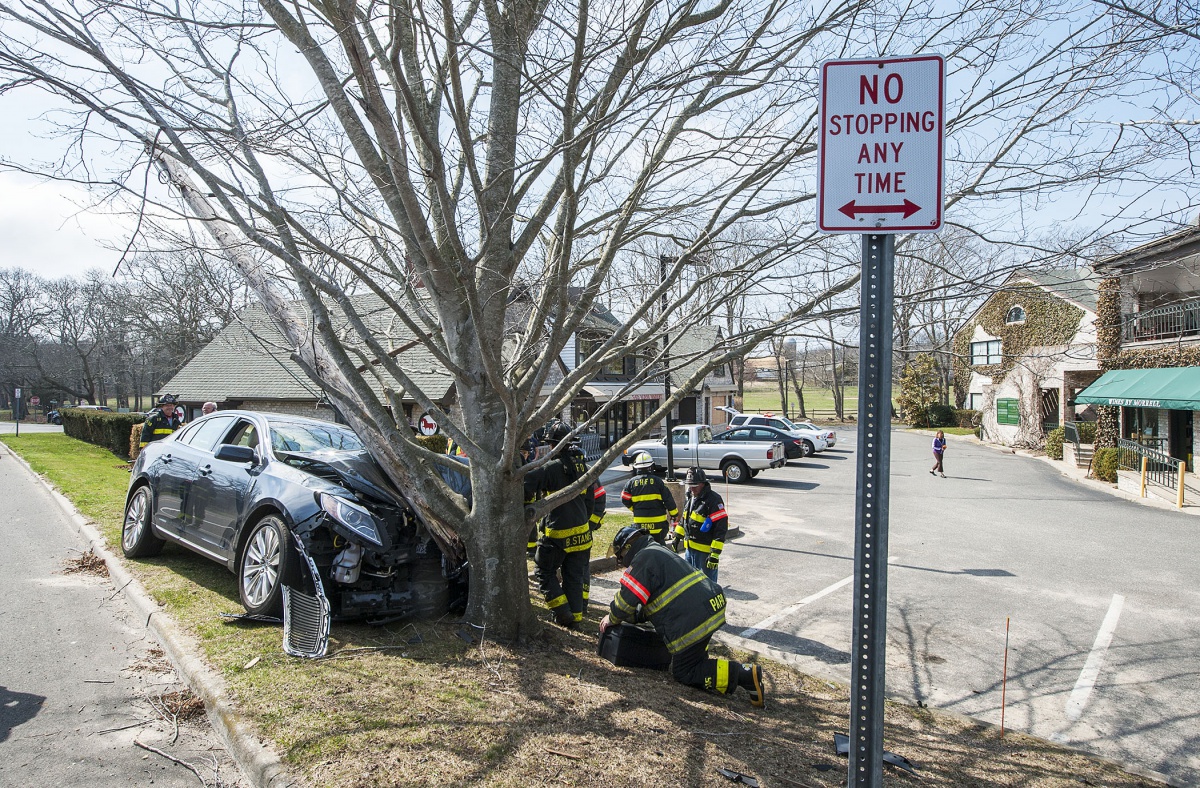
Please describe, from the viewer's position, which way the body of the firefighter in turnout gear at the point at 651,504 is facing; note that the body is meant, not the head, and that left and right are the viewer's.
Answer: facing away from the viewer

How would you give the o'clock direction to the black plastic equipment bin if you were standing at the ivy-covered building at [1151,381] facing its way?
The black plastic equipment bin is roughly at 11 o'clock from the ivy-covered building.

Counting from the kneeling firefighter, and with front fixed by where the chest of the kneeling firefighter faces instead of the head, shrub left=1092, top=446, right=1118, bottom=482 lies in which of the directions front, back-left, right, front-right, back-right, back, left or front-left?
back-right

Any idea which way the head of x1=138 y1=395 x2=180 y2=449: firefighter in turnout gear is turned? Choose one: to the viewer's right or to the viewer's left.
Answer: to the viewer's right

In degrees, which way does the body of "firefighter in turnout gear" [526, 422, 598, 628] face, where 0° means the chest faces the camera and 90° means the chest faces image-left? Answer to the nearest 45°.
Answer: approximately 135°

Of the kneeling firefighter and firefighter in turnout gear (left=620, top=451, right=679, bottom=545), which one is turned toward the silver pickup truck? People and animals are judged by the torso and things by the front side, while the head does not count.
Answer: the firefighter in turnout gear

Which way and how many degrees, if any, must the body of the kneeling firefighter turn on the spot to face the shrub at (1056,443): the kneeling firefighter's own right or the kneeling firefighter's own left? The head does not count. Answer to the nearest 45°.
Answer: approximately 135° to the kneeling firefighter's own right

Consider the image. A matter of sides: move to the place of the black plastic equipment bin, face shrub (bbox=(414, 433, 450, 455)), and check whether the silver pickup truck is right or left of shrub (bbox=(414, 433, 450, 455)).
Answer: right

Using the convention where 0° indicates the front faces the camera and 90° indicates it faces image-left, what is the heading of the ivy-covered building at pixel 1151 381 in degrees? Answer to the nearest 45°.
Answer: approximately 45°

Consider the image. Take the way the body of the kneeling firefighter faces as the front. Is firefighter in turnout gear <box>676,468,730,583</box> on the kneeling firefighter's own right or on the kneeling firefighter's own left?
on the kneeling firefighter's own right
